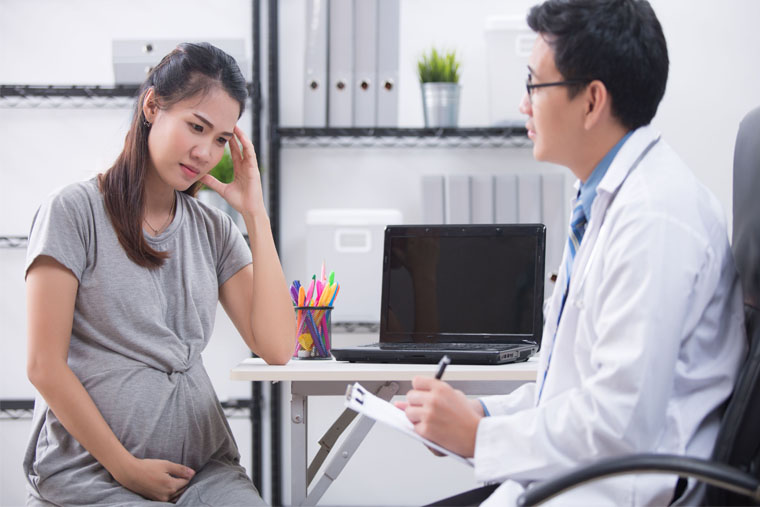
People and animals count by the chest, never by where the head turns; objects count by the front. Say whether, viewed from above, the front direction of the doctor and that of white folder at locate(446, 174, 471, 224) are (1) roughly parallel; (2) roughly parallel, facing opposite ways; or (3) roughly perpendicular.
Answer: roughly perpendicular

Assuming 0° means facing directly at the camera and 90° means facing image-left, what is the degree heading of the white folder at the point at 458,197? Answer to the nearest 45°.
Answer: approximately 0°

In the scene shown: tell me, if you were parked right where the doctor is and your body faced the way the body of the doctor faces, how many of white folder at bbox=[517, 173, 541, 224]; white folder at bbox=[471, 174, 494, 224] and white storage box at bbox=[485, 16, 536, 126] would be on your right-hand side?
3

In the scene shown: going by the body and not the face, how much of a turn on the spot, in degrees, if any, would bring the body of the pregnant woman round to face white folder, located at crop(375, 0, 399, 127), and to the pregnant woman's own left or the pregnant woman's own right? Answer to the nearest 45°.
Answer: approximately 90° to the pregnant woman's own left

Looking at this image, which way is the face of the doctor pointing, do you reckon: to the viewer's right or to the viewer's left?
to the viewer's left

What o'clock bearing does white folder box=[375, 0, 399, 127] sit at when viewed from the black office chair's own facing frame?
The white folder is roughly at 2 o'clock from the black office chair.

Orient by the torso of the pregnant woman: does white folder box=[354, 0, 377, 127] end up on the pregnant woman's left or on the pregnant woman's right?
on the pregnant woman's left

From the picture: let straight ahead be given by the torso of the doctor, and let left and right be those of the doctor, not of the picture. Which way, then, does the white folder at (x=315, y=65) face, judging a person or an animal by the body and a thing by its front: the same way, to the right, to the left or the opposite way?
to the left

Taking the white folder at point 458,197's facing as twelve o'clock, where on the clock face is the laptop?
The laptop is roughly at 12 o'clock from the white folder.
